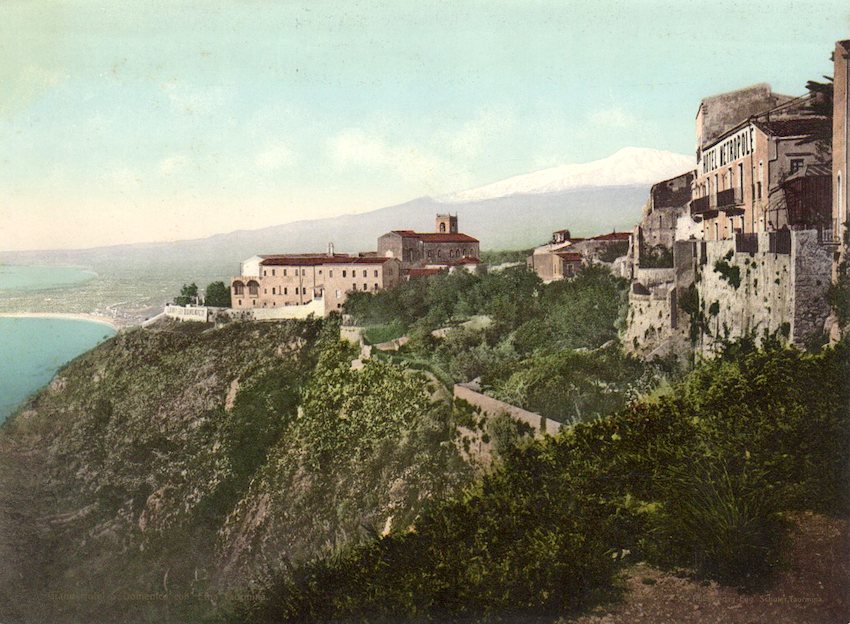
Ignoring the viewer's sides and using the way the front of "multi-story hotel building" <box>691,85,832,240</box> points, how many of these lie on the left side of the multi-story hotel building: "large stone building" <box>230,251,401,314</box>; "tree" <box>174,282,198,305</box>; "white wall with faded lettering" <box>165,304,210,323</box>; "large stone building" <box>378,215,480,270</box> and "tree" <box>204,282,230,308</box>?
0

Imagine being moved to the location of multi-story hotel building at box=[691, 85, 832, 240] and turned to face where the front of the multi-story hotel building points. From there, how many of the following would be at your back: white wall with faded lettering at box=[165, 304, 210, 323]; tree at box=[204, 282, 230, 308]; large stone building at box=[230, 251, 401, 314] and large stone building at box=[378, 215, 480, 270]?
0

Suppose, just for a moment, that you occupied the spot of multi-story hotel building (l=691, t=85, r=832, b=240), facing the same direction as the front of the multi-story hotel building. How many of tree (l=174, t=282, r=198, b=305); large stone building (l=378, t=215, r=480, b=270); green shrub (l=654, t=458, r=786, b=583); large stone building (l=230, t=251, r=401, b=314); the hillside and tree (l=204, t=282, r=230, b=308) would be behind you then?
0

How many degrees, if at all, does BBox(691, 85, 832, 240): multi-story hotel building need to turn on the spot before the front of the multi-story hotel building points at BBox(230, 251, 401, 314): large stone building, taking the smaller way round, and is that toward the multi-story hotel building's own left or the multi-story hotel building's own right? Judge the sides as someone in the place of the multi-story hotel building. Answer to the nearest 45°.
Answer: approximately 45° to the multi-story hotel building's own right

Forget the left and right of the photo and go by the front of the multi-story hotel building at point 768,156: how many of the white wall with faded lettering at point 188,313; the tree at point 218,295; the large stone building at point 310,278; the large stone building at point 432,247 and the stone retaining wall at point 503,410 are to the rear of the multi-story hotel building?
0

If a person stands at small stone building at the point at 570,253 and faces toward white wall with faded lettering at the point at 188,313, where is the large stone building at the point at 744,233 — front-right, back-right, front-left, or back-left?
back-left

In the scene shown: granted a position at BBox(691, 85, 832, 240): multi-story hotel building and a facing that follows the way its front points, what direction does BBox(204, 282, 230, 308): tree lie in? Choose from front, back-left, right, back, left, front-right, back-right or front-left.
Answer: front-right

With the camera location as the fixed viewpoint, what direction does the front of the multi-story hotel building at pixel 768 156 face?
facing the viewer and to the left of the viewer

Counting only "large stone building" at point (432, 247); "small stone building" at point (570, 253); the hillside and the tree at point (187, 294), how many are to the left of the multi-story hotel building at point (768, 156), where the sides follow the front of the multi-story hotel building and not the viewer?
0

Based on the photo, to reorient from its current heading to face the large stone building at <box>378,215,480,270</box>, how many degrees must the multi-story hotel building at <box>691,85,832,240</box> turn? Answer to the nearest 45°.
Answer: approximately 45° to its right

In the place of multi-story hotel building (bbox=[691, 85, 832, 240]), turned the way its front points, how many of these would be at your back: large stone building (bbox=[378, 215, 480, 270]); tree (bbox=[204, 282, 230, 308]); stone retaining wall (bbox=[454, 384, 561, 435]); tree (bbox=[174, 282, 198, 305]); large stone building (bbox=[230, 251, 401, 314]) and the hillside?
0
